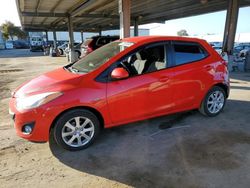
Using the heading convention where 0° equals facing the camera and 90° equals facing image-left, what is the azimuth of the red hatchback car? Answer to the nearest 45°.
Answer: approximately 45°

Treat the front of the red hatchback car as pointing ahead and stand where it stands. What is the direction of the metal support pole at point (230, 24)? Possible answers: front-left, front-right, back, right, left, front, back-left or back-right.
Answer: back
